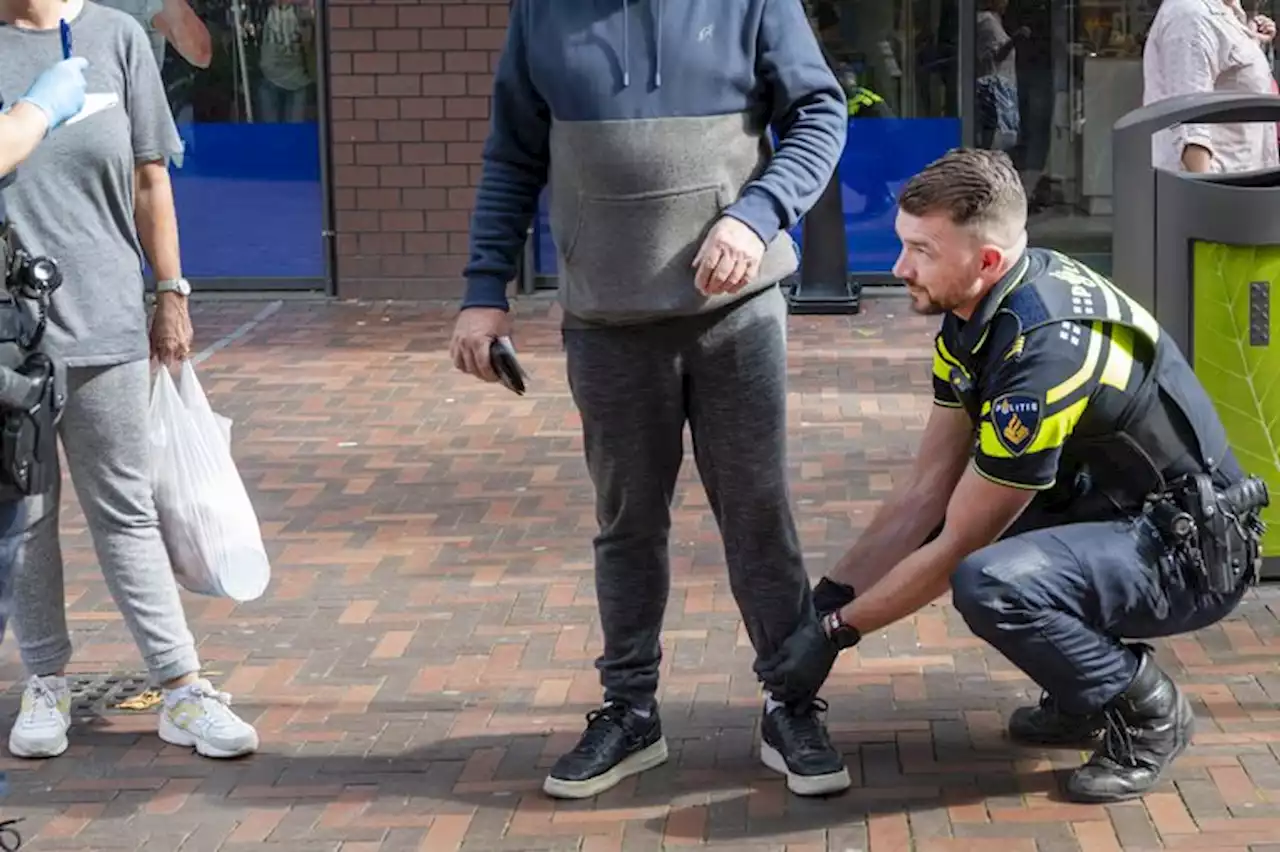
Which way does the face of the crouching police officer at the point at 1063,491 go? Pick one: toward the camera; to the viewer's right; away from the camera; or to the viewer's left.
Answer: to the viewer's left

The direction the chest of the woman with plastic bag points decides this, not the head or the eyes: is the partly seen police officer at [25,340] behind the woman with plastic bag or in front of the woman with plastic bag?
in front

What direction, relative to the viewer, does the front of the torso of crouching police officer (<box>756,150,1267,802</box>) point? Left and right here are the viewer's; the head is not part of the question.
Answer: facing to the left of the viewer

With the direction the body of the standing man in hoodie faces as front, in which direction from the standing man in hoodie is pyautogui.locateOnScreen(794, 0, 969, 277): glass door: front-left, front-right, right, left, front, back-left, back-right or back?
back

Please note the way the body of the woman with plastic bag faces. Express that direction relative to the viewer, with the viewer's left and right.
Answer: facing the viewer

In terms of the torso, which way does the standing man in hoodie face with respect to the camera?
toward the camera

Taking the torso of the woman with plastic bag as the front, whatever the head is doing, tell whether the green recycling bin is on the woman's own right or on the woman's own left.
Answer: on the woman's own left

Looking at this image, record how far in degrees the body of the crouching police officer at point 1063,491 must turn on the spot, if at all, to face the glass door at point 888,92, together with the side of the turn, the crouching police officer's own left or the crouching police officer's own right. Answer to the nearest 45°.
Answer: approximately 90° to the crouching police officer's own right

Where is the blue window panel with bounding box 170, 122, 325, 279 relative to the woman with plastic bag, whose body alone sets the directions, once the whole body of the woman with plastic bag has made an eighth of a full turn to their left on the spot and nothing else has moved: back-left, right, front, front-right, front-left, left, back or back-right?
back-left

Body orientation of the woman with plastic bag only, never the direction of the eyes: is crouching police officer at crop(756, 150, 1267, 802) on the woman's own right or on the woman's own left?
on the woman's own left

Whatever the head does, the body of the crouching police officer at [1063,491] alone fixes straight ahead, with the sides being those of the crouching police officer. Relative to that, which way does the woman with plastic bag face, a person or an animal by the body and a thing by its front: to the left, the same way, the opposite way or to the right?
to the left
